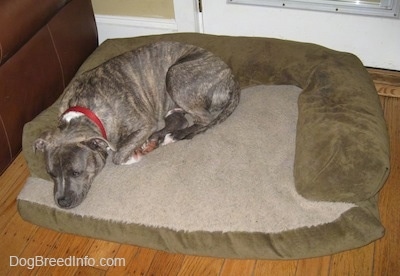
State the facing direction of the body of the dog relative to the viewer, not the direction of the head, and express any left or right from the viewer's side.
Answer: facing the viewer and to the left of the viewer

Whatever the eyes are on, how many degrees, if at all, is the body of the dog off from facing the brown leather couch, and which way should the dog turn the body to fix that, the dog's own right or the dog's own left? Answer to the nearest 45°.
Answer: approximately 90° to the dog's own right
